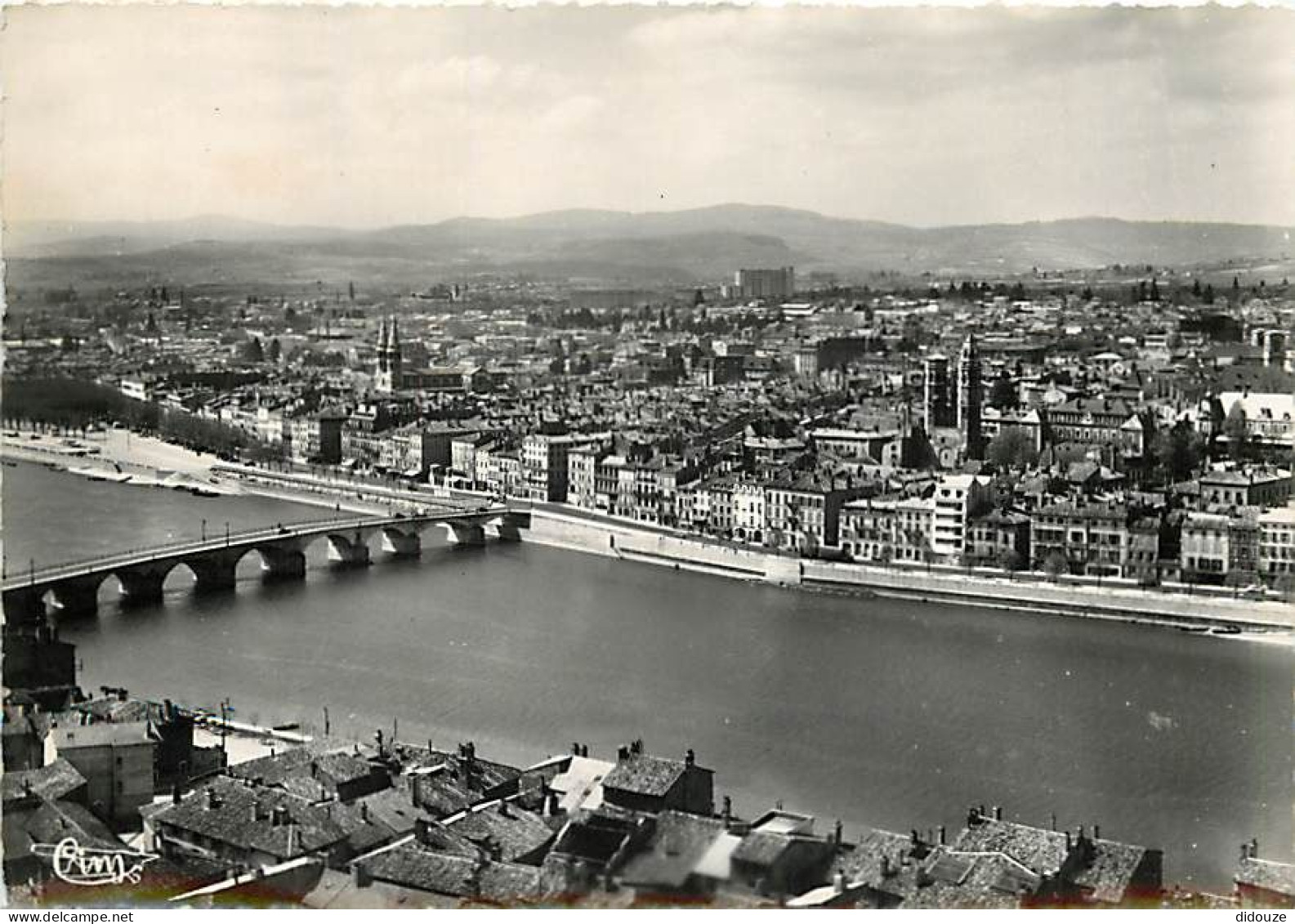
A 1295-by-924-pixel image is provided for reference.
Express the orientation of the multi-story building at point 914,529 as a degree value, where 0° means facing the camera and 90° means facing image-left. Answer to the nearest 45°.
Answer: approximately 0°

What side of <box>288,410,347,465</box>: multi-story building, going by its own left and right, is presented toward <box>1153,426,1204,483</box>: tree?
left

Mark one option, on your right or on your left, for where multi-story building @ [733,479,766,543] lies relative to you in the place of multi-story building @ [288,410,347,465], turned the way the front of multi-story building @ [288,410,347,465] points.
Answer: on your left

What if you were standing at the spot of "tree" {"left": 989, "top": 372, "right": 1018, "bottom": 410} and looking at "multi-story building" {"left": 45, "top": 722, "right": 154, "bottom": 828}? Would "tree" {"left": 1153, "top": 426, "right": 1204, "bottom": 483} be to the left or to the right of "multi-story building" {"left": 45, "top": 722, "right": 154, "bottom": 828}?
left

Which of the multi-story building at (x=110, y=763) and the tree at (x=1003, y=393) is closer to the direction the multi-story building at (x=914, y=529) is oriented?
the multi-story building

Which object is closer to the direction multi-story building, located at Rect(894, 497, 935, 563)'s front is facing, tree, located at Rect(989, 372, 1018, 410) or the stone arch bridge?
the stone arch bridge

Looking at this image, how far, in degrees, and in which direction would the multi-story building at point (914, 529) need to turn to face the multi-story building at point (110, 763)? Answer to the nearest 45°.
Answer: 0° — it already faces it

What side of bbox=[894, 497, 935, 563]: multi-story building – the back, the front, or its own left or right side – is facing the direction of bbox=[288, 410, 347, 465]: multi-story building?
right

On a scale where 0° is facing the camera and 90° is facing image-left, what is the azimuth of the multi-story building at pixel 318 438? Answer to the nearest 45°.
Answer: approximately 45°

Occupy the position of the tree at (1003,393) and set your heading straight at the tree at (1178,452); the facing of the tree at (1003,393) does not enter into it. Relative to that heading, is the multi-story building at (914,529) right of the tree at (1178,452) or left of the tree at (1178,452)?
right
